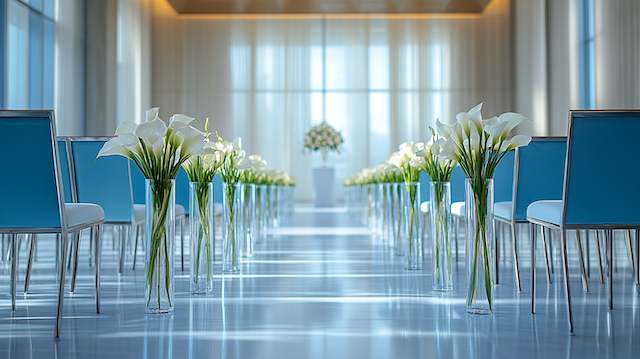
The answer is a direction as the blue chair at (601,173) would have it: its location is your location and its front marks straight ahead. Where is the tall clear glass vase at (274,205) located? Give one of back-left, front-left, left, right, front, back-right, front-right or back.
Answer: front

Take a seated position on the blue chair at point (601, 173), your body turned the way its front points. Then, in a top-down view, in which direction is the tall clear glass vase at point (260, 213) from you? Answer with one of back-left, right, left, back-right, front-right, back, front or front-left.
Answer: front

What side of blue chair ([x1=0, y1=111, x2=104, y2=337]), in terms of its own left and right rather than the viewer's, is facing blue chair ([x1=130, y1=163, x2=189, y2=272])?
front

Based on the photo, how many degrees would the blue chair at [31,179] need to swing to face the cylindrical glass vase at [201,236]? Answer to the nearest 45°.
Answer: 0° — it already faces it

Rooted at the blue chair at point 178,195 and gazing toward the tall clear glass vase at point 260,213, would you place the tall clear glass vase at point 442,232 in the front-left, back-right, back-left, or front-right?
back-right

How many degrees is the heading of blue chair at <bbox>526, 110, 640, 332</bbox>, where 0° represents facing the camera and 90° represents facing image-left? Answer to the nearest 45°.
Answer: approximately 135°

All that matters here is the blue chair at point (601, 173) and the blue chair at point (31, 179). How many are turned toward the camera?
0

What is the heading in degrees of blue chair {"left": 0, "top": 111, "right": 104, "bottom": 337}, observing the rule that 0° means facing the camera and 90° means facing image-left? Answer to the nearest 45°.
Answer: approximately 225°

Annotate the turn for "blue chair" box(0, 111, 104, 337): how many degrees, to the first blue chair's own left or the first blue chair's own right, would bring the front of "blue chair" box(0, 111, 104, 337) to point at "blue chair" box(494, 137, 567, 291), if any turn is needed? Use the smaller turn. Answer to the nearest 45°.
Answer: approximately 45° to the first blue chair's own right

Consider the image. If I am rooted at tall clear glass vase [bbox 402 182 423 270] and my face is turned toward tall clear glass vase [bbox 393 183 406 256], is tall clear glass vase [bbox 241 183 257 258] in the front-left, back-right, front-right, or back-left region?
front-left

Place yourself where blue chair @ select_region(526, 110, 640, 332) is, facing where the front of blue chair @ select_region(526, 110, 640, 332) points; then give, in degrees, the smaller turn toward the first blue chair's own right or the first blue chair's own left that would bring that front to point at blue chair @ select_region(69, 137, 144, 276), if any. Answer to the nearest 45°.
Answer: approximately 45° to the first blue chair's own left

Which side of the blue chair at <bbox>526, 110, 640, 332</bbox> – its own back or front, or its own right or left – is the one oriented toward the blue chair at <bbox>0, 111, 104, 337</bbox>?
left

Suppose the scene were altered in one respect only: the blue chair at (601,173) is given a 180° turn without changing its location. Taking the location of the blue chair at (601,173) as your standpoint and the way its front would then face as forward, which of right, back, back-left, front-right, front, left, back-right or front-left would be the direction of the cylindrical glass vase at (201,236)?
back-right
